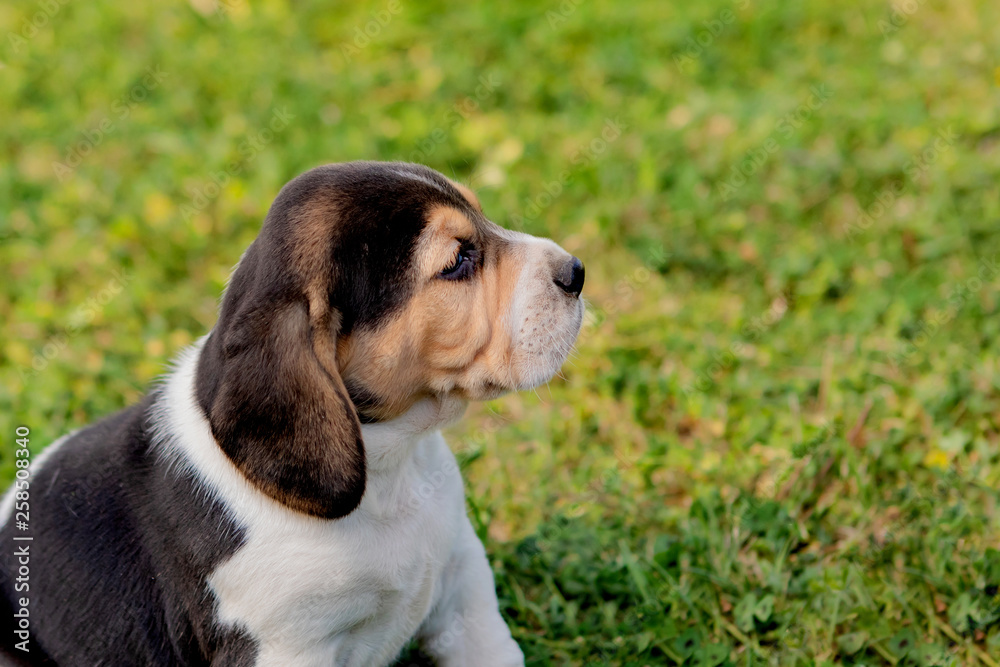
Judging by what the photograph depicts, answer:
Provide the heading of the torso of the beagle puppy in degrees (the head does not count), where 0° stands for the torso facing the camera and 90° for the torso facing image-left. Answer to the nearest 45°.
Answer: approximately 270°
